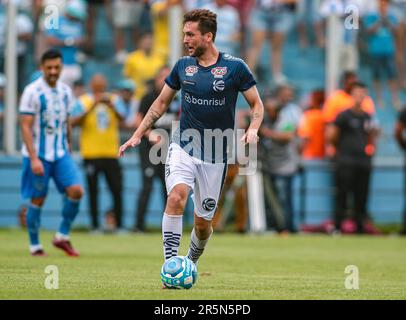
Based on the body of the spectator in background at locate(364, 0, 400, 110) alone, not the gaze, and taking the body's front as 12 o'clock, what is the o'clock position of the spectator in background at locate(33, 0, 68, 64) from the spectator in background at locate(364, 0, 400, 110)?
the spectator in background at locate(33, 0, 68, 64) is roughly at 2 o'clock from the spectator in background at locate(364, 0, 400, 110).

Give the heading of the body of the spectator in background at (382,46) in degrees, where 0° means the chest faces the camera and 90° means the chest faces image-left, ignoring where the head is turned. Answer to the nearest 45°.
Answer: approximately 0°

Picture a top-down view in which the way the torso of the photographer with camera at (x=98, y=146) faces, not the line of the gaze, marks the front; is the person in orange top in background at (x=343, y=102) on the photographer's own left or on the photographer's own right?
on the photographer's own left

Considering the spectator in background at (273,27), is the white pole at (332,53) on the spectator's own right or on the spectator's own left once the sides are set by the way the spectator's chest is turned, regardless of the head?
on the spectator's own left

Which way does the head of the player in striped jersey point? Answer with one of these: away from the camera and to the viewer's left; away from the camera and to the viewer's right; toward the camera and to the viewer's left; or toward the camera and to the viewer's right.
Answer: toward the camera and to the viewer's right

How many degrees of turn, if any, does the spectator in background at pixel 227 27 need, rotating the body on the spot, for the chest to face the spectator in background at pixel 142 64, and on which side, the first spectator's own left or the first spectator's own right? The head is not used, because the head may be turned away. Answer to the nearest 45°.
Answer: approximately 90° to the first spectator's own right
